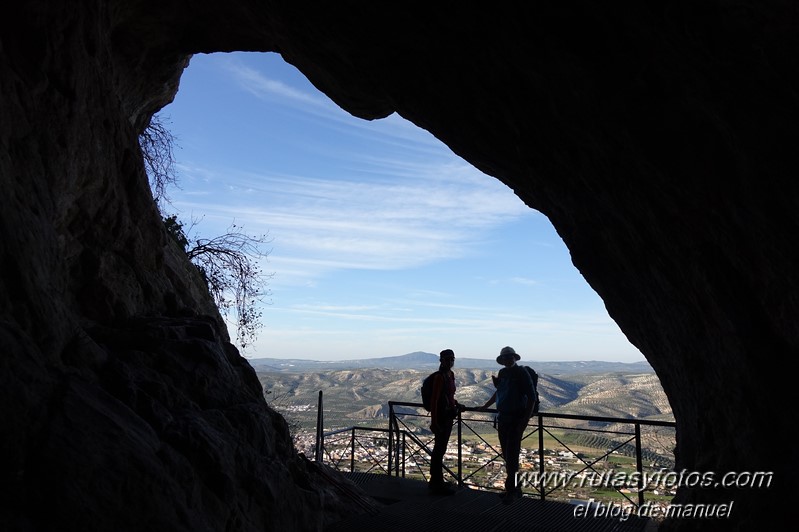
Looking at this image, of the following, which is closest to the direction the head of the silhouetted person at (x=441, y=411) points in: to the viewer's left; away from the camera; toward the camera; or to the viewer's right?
to the viewer's right
